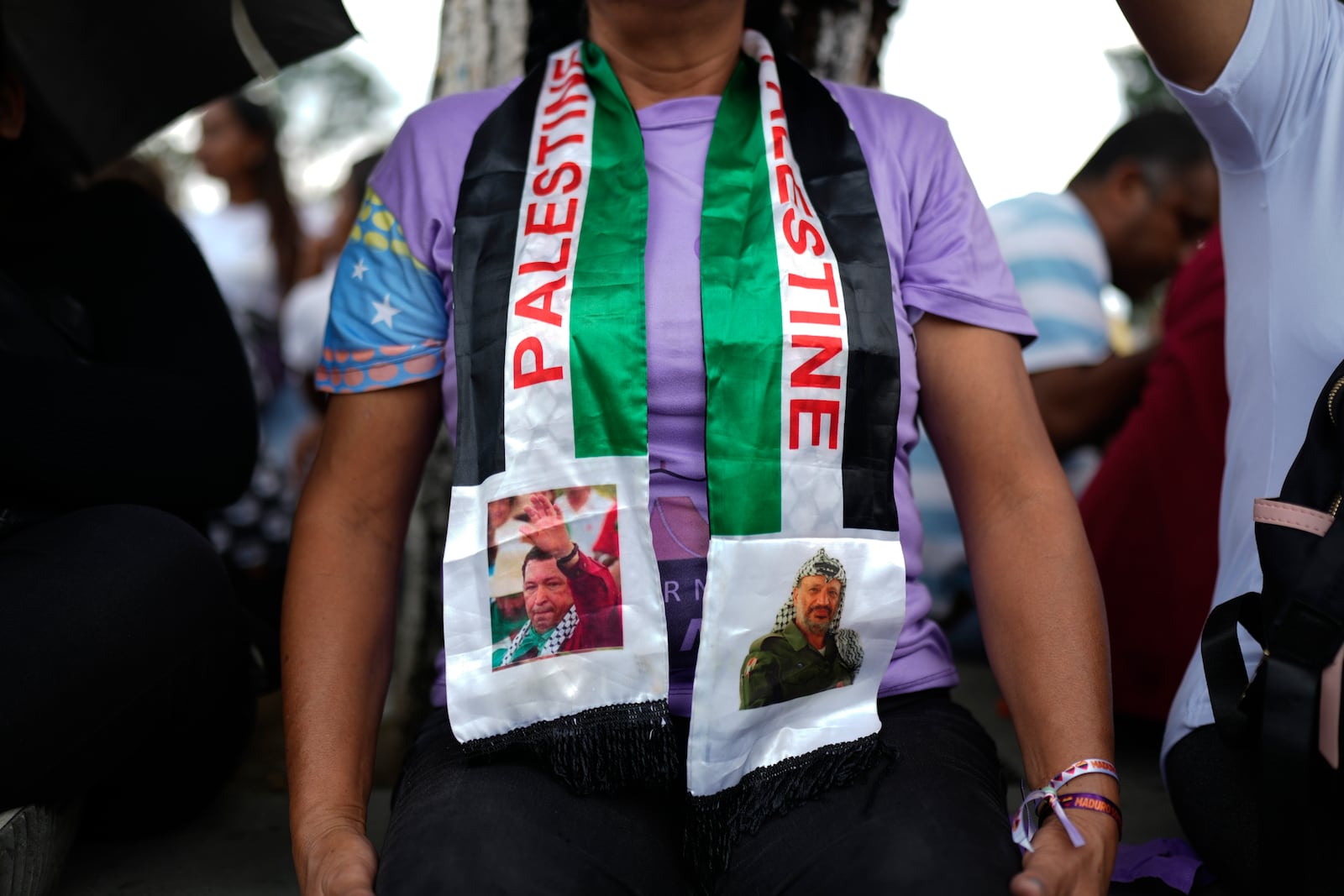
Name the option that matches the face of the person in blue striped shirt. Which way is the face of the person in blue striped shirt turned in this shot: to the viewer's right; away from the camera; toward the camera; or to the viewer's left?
to the viewer's right

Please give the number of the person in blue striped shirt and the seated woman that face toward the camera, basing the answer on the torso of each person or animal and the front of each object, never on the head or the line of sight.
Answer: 1

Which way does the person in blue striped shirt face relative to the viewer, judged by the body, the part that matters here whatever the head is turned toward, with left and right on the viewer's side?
facing to the right of the viewer

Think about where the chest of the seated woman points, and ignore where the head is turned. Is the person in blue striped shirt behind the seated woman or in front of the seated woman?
behind

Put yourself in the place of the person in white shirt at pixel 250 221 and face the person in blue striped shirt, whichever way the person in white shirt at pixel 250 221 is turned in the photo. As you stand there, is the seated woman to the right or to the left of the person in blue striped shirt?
right

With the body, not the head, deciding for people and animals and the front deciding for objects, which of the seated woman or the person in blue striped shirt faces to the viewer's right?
the person in blue striped shirt

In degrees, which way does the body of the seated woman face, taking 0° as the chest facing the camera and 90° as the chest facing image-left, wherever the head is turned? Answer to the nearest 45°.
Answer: approximately 0°

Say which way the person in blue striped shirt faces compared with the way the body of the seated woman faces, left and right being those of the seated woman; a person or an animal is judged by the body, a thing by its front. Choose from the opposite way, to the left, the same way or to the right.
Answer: to the left

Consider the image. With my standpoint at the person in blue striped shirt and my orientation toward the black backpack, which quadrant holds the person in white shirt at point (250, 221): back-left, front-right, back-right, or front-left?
back-right

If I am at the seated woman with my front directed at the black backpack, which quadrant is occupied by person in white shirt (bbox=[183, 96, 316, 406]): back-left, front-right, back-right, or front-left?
back-left
